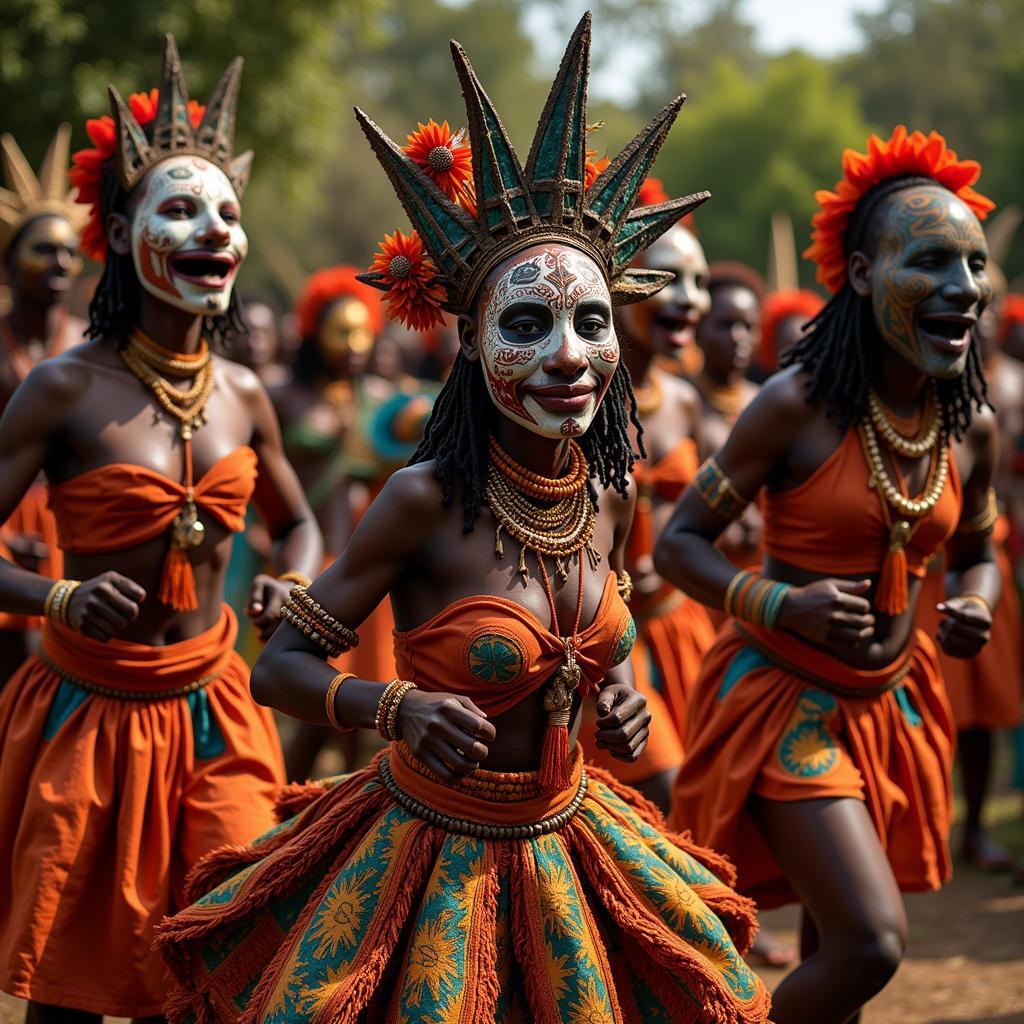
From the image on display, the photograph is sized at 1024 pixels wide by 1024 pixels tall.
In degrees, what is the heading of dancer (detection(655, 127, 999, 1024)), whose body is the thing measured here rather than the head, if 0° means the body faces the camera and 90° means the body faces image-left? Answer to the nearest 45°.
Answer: approximately 315°

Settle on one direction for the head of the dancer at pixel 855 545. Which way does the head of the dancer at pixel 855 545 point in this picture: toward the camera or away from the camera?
toward the camera

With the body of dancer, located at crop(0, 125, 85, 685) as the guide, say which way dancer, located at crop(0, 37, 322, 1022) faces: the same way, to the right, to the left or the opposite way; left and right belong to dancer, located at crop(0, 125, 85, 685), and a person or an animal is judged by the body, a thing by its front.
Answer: the same way

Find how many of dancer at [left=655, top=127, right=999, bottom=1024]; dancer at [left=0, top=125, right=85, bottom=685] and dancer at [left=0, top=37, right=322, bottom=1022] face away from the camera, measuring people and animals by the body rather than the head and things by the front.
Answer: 0

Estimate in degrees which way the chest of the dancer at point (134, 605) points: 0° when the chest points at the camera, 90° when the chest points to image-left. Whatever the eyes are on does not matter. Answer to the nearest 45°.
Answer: approximately 315°

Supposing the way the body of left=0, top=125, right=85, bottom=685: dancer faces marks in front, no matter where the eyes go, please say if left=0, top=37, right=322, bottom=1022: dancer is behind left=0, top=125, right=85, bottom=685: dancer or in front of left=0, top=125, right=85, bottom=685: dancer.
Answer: in front

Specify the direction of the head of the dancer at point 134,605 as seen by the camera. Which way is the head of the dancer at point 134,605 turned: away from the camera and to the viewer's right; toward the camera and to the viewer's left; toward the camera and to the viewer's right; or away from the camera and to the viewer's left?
toward the camera and to the viewer's right

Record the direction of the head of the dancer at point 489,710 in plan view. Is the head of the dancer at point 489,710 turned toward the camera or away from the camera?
toward the camera

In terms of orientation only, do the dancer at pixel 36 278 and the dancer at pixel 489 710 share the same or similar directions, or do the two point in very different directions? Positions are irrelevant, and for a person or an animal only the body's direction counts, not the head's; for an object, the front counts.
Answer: same or similar directions

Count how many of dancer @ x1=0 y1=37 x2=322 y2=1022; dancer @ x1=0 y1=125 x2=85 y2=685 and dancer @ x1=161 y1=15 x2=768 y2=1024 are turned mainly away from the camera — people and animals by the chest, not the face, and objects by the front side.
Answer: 0

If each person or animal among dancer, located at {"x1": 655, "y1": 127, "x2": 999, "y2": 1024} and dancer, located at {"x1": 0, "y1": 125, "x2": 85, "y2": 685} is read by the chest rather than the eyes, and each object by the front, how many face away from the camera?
0

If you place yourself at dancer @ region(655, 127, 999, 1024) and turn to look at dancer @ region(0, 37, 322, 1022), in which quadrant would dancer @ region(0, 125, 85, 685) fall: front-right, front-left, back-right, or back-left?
front-right

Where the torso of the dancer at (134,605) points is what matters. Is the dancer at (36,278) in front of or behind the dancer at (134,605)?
behind

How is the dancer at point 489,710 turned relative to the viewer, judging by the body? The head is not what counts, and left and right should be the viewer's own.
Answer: facing the viewer and to the right of the viewer

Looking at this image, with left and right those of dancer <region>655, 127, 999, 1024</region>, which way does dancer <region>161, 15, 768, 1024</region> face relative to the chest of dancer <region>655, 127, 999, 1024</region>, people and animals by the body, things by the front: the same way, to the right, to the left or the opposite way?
the same way

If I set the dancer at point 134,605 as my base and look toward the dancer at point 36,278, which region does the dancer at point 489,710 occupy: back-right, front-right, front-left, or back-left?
back-right
